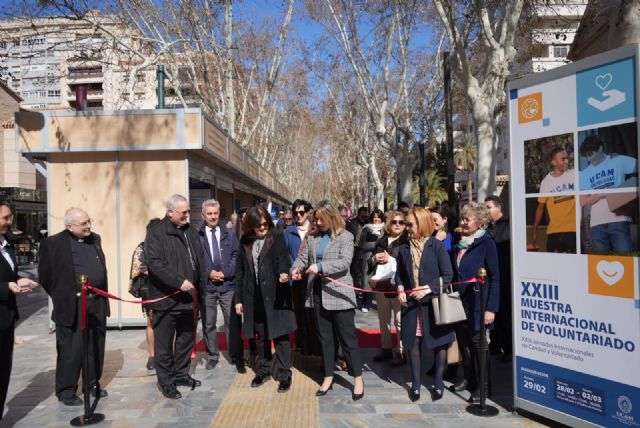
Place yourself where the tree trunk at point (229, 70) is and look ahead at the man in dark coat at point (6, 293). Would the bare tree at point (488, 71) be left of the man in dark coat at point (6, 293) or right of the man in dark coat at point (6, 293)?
left

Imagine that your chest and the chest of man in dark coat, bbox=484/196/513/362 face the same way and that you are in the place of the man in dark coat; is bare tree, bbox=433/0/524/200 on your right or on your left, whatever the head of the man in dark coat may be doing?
on your right

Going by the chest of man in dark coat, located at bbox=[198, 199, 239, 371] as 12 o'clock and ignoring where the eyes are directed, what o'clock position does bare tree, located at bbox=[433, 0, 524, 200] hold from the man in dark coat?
The bare tree is roughly at 8 o'clock from the man in dark coat.

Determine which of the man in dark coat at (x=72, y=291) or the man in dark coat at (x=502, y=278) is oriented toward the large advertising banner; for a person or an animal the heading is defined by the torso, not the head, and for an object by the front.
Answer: the man in dark coat at (x=72, y=291)

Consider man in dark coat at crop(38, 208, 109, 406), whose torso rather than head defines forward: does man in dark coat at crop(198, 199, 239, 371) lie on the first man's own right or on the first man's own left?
on the first man's own left

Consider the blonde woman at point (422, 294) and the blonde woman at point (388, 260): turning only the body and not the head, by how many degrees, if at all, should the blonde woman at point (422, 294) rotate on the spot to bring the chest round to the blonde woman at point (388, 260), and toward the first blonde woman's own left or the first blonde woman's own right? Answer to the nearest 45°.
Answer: approximately 135° to the first blonde woman's own right

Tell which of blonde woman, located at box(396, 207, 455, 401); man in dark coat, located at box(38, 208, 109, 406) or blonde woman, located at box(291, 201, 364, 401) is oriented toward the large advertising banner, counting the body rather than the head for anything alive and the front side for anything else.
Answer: the man in dark coat

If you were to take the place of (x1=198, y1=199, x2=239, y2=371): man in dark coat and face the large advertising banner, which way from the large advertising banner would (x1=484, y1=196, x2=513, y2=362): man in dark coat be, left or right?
left

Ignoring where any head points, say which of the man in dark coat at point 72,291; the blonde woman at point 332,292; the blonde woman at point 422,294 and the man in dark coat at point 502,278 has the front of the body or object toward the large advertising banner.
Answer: the man in dark coat at point 72,291

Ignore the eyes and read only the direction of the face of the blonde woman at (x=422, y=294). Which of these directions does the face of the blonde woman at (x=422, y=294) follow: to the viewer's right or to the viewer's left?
to the viewer's left

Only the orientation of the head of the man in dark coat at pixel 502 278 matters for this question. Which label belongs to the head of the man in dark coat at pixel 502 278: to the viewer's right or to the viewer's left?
to the viewer's left

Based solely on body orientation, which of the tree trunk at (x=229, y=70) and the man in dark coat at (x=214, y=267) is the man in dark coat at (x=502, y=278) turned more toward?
the man in dark coat
